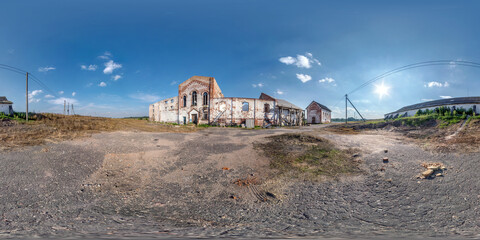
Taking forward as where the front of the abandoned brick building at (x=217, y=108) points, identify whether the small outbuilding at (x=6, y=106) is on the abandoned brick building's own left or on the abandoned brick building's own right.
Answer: on the abandoned brick building's own right

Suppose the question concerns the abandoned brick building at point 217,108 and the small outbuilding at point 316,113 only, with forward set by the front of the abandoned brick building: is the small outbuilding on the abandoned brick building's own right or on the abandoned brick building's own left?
on the abandoned brick building's own left

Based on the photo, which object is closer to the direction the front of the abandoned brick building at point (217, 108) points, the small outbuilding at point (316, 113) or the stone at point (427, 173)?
the stone

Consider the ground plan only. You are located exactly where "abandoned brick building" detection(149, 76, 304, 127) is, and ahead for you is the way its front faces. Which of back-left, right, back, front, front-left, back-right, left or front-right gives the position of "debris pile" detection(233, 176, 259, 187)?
front

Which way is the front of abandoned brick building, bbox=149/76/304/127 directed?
toward the camera

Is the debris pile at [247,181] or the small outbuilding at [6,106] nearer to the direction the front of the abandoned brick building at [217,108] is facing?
the debris pile

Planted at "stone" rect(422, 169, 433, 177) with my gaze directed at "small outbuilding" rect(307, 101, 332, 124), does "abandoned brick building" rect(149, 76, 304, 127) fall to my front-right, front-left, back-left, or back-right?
front-left

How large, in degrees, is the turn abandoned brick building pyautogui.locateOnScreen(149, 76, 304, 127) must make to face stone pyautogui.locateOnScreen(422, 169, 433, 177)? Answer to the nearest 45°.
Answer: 0° — it already faces it
